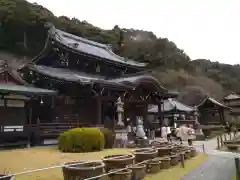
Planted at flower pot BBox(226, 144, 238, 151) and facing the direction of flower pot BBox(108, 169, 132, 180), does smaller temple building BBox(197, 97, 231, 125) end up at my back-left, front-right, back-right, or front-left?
back-right

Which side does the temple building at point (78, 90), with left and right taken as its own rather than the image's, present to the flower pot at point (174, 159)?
front

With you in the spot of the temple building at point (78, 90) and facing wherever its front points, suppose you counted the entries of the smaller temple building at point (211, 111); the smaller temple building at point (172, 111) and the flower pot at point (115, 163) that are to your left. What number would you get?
2

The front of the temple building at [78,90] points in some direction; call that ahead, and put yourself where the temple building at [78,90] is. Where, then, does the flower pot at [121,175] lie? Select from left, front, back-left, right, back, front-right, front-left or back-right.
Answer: front-right

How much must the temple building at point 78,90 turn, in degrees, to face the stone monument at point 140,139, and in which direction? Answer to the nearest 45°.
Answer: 0° — it already faces it

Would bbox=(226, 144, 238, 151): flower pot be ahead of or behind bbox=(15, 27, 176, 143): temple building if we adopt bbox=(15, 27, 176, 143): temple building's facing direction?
ahead

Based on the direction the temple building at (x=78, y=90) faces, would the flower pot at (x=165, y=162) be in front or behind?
in front

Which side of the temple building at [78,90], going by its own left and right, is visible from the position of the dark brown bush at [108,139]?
front

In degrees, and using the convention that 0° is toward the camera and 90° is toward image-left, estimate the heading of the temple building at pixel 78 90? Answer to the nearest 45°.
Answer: approximately 315°

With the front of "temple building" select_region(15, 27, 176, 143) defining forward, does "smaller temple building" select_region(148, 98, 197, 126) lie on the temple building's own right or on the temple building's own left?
on the temple building's own left

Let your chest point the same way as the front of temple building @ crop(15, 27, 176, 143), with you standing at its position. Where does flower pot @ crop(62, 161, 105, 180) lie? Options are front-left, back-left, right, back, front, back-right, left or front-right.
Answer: front-right
